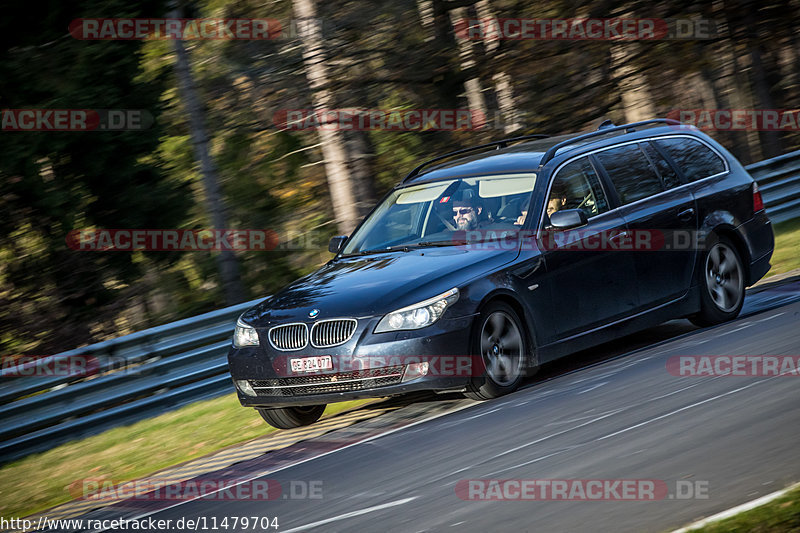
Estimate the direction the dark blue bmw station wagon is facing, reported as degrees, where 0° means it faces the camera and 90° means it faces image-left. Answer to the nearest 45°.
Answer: approximately 45°

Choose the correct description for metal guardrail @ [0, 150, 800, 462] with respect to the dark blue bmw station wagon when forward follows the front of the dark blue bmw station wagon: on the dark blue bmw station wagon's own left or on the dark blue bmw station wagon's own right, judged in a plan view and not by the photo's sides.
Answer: on the dark blue bmw station wagon's own right

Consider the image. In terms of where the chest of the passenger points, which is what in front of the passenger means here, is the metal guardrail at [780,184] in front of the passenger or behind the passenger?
behind

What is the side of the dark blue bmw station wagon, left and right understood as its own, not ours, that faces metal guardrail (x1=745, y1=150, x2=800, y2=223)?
back

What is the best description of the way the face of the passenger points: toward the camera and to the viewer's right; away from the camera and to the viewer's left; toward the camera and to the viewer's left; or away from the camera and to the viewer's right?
toward the camera and to the viewer's left
